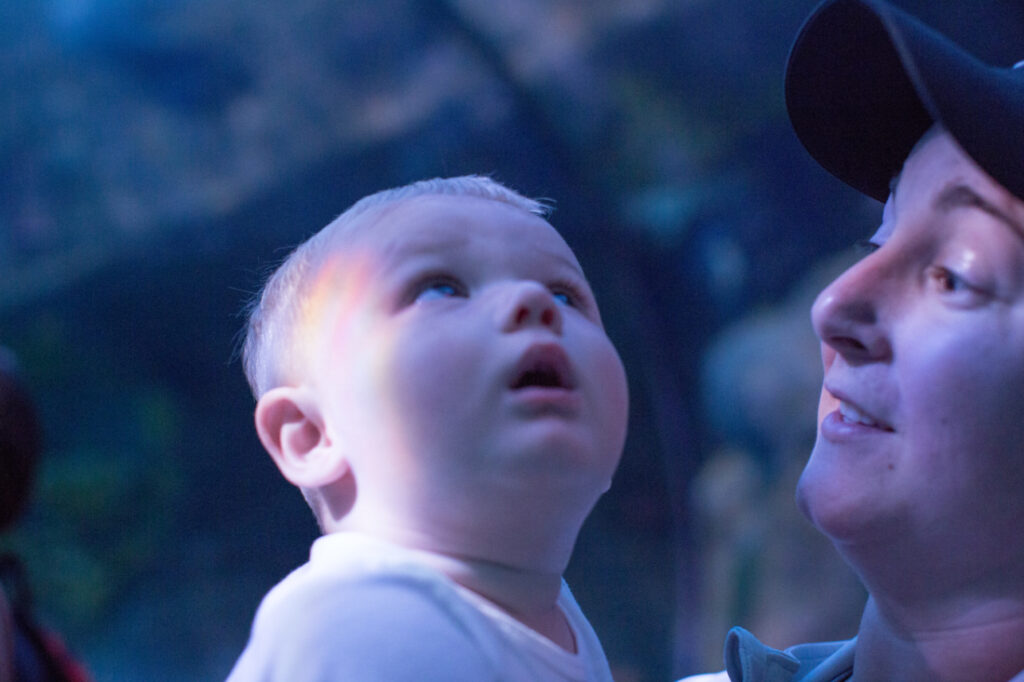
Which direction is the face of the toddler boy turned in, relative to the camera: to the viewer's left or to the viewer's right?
to the viewer's right

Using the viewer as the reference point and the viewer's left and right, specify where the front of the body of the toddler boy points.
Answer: facing the viewer and to the right of the viewer
